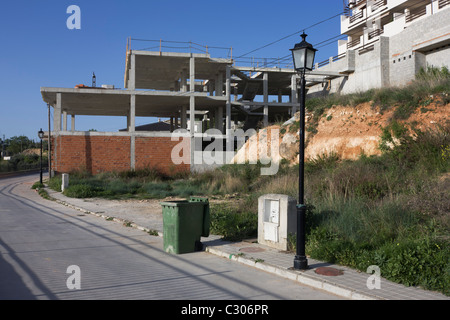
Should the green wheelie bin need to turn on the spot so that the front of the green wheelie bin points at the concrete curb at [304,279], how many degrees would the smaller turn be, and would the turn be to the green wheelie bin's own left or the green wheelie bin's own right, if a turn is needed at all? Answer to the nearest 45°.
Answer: approximately 90° to the green wheelie bin's own left

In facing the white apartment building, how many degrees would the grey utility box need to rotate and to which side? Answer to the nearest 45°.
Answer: approximately 135° to its right

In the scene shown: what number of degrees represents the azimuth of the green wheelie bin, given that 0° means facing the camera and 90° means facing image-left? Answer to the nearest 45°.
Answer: approximately 45°

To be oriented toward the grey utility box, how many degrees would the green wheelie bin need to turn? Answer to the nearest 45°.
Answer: approximately 135° to its left

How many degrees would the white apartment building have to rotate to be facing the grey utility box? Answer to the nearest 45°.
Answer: approximately 45° to its left

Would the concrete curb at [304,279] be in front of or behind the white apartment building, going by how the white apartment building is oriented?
in front

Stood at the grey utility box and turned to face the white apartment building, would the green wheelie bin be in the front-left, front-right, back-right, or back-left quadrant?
back-left

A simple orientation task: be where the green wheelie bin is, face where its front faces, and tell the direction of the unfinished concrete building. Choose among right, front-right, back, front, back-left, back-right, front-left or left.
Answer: back-right

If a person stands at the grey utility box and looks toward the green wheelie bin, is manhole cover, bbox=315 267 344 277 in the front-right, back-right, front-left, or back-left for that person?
back-left

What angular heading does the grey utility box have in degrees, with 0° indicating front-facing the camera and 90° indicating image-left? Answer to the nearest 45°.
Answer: approximately 45°

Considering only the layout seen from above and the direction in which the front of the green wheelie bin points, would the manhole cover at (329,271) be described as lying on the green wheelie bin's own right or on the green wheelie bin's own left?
on the green wheelie bin's own left
